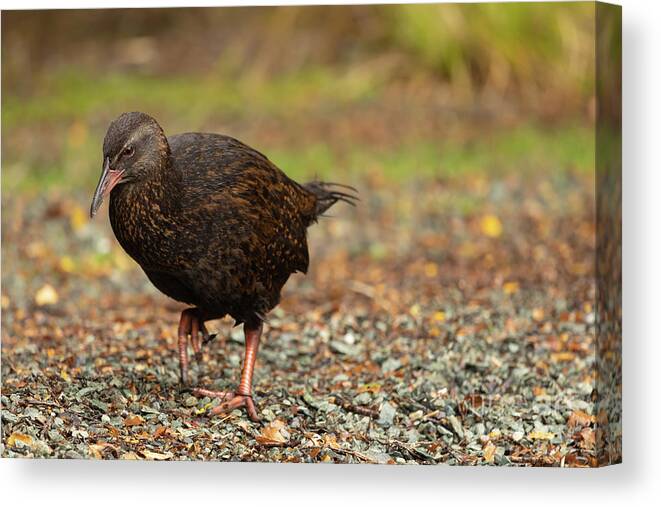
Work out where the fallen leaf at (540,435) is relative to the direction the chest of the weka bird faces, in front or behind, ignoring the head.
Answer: behind

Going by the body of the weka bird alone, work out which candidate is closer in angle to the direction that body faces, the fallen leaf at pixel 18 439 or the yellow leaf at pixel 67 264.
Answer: the fallen leaf

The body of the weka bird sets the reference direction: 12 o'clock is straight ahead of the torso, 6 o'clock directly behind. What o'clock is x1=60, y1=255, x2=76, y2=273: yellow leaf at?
The yellow leaf is roughly at 4 o'clock from the weka bird.

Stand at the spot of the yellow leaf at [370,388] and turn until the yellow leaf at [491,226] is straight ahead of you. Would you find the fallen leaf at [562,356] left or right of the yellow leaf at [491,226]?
right

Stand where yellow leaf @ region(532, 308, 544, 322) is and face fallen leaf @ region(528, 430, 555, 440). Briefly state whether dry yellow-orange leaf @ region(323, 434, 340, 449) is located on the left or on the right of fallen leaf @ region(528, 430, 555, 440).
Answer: right

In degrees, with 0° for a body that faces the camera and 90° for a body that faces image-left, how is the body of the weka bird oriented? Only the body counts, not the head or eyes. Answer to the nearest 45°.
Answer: approximately 45°

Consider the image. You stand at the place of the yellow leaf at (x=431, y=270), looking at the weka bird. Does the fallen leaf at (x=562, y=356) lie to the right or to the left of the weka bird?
left

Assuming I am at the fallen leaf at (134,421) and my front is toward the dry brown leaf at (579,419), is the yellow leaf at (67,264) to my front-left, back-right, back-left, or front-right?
back-left

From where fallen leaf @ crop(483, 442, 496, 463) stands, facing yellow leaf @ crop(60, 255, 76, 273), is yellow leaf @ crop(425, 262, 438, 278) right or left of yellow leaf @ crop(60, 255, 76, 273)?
right
